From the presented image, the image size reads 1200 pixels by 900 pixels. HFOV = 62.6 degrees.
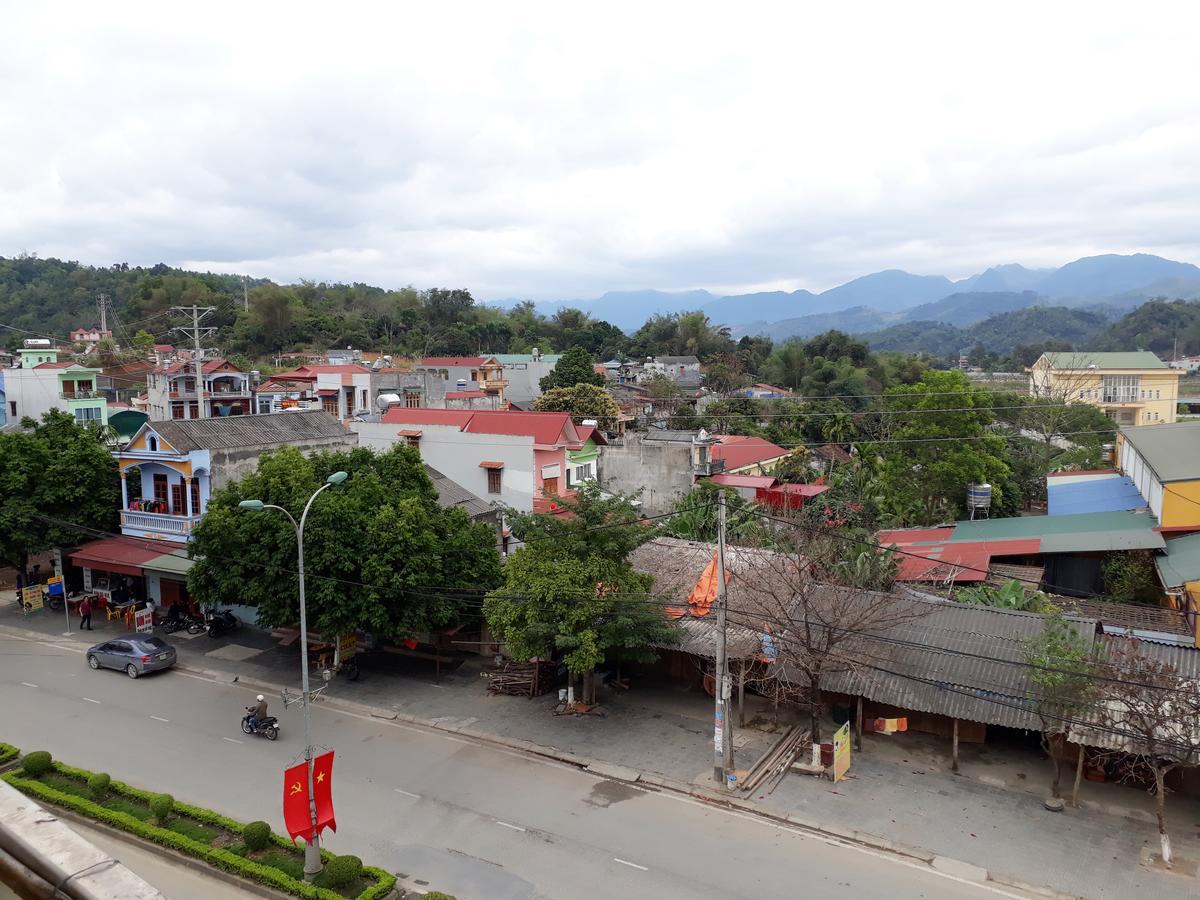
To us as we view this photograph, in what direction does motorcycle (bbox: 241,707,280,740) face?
facing away from the viewer and to the left of the viewer

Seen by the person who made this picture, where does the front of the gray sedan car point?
facing away from the viewer and to the left of the viewer

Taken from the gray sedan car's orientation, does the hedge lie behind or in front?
behind

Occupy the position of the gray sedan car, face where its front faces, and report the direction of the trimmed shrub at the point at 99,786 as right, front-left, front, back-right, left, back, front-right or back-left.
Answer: back-left

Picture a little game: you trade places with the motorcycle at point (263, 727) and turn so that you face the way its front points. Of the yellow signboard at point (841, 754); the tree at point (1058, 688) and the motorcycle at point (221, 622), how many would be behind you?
2

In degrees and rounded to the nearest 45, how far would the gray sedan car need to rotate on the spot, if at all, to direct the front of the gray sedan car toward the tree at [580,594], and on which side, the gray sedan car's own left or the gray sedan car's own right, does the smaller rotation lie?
approximately 180°

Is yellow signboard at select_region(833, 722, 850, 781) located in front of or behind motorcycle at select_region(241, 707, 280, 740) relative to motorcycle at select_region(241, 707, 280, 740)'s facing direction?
behind

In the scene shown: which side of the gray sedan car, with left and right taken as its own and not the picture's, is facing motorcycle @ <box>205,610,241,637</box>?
right

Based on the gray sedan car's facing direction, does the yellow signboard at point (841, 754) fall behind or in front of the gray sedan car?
behind

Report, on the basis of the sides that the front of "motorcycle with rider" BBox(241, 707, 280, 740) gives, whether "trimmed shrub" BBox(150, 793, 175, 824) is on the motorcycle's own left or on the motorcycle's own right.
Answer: on the motorcycle's own left
